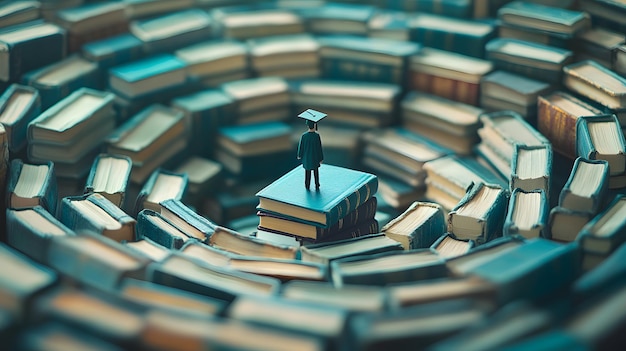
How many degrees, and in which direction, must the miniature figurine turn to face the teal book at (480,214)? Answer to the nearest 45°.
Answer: approximately 90° to its right

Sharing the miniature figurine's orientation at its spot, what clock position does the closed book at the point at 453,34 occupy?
The closed book is roughly at 1 o'clock from the miniature figurine.

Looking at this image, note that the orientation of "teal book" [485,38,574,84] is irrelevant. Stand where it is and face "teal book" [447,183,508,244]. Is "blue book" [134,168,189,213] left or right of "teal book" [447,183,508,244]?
right

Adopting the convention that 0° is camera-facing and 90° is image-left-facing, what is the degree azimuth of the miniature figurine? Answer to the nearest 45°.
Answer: approximately 180°

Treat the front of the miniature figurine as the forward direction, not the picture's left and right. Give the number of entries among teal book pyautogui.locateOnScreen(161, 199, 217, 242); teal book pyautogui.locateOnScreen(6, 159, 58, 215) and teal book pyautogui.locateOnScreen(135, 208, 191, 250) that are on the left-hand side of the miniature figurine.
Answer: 3

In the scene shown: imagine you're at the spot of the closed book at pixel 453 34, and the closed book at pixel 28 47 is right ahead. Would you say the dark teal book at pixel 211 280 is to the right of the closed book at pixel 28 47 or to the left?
left

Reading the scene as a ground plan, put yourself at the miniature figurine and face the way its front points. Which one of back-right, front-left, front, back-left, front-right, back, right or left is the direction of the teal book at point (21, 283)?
back-left

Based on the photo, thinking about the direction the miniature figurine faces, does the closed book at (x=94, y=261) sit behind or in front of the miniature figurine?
behind

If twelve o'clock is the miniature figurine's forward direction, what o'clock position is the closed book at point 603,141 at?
The closed book is roughly at 3 o'clock from the miniature figurine.

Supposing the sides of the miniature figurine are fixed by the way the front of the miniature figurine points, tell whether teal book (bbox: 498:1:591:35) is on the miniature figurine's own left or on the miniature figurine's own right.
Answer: on the miniature figurine's own right

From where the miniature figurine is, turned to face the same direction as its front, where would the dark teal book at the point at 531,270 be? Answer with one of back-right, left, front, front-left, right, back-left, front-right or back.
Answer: back-right
